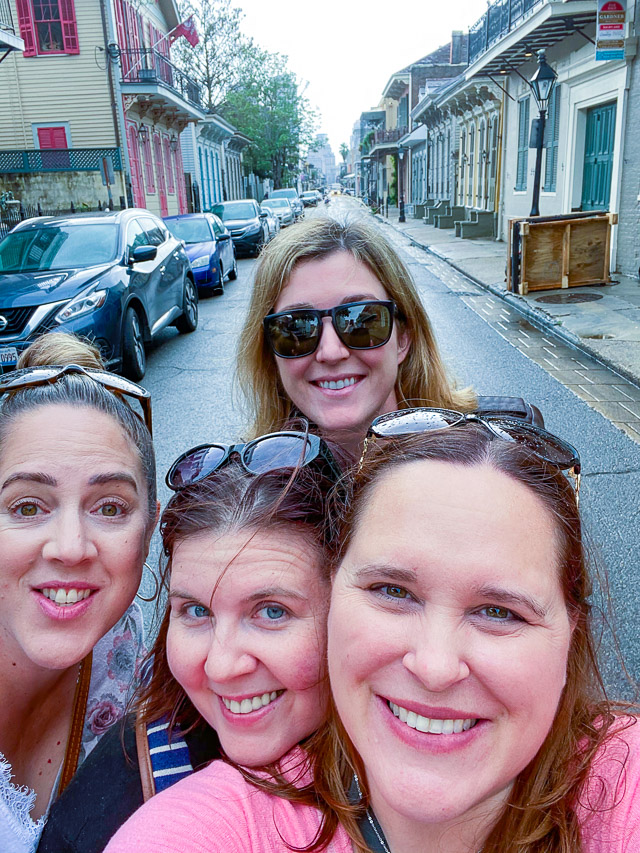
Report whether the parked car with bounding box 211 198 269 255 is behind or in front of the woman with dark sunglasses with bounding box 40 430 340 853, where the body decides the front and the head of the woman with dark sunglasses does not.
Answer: behind

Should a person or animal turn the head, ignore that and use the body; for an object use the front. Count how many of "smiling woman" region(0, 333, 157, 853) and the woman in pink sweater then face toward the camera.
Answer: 2

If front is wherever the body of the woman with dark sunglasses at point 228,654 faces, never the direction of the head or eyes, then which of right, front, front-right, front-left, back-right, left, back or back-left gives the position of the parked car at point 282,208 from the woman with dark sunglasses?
back

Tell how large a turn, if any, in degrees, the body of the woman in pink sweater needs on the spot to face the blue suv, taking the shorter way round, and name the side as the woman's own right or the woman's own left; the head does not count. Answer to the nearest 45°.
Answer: approximately 135° to the woman's own right

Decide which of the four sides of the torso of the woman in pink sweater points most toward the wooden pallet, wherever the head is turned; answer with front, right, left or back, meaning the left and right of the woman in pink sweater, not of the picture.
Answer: back

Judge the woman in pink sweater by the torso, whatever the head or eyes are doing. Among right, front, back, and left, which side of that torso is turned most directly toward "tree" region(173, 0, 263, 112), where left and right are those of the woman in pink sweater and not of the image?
back

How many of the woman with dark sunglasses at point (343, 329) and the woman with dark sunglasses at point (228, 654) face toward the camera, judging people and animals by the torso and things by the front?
2

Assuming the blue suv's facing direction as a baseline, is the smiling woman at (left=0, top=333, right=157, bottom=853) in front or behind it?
in front
